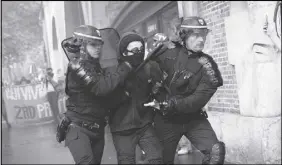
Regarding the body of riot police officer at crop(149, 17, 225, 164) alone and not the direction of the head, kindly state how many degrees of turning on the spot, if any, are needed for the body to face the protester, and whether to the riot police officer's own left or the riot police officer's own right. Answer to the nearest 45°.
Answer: approximately 90° to the riot police officer's own right

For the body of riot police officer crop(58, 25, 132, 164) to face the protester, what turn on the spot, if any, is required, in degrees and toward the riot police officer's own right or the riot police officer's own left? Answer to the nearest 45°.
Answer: approximately 45° to the riot police officer's own left

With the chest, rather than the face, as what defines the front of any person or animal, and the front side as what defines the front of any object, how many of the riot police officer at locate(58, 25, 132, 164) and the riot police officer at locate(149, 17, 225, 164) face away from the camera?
0

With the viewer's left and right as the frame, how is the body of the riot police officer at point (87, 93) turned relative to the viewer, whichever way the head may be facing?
facing the viewer and to the right of the viewer

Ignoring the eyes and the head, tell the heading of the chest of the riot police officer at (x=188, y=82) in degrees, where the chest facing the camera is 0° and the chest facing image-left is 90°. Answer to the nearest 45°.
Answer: approximately 0°

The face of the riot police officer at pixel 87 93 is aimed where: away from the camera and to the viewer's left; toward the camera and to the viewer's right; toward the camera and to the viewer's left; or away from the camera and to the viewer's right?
toward the camera and to the viewer's right

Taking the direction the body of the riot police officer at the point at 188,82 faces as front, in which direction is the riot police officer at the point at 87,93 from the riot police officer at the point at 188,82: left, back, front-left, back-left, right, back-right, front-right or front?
right
